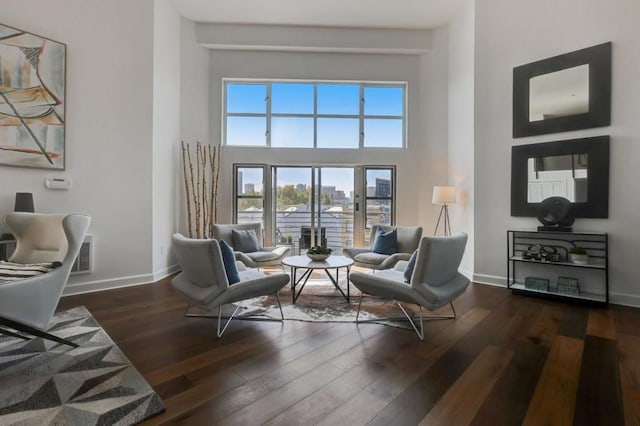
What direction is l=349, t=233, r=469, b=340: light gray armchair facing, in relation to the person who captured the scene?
facing away from the viewer and to the left of the viewer

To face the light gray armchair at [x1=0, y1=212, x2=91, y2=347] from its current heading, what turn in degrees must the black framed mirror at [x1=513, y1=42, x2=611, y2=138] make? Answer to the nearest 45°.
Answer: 0° — it already faces it

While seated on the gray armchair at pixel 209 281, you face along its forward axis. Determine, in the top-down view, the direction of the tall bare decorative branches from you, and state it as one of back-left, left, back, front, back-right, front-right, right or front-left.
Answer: front-left

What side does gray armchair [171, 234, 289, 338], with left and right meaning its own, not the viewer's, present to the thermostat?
left

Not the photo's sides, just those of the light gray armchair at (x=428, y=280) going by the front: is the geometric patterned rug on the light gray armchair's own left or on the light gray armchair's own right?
on the light gray armchair's own left

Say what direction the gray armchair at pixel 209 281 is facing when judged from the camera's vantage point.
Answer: facing away from the viewer and to the right of the viewer
